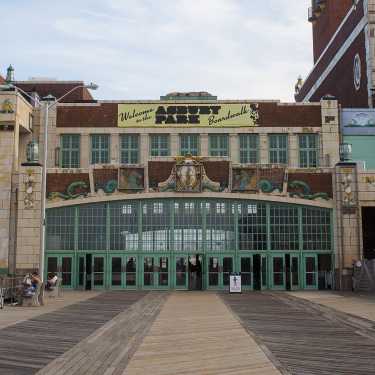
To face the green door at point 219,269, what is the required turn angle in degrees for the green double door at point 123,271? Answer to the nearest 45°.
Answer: approximately 90° to its left

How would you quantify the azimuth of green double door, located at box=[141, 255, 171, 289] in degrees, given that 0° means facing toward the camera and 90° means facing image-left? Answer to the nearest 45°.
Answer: approximately 0°

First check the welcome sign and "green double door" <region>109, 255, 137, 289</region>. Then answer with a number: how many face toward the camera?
2

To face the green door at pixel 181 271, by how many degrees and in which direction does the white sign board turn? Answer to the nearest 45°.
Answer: approximately 135° to its right

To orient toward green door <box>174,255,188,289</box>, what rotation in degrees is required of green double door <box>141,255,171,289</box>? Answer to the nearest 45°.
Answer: approximately 90° to its left
